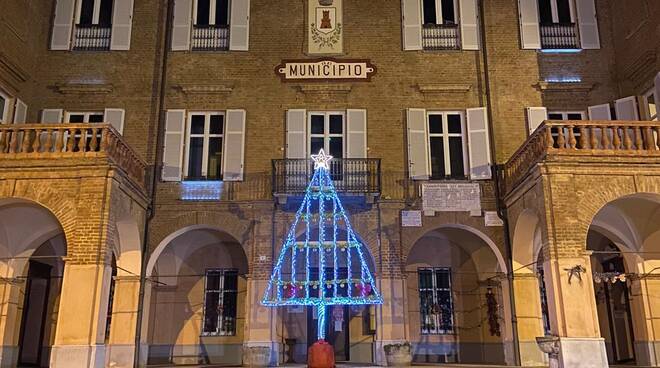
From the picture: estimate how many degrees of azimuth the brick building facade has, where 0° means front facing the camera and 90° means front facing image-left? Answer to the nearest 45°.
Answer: approximately 0°
